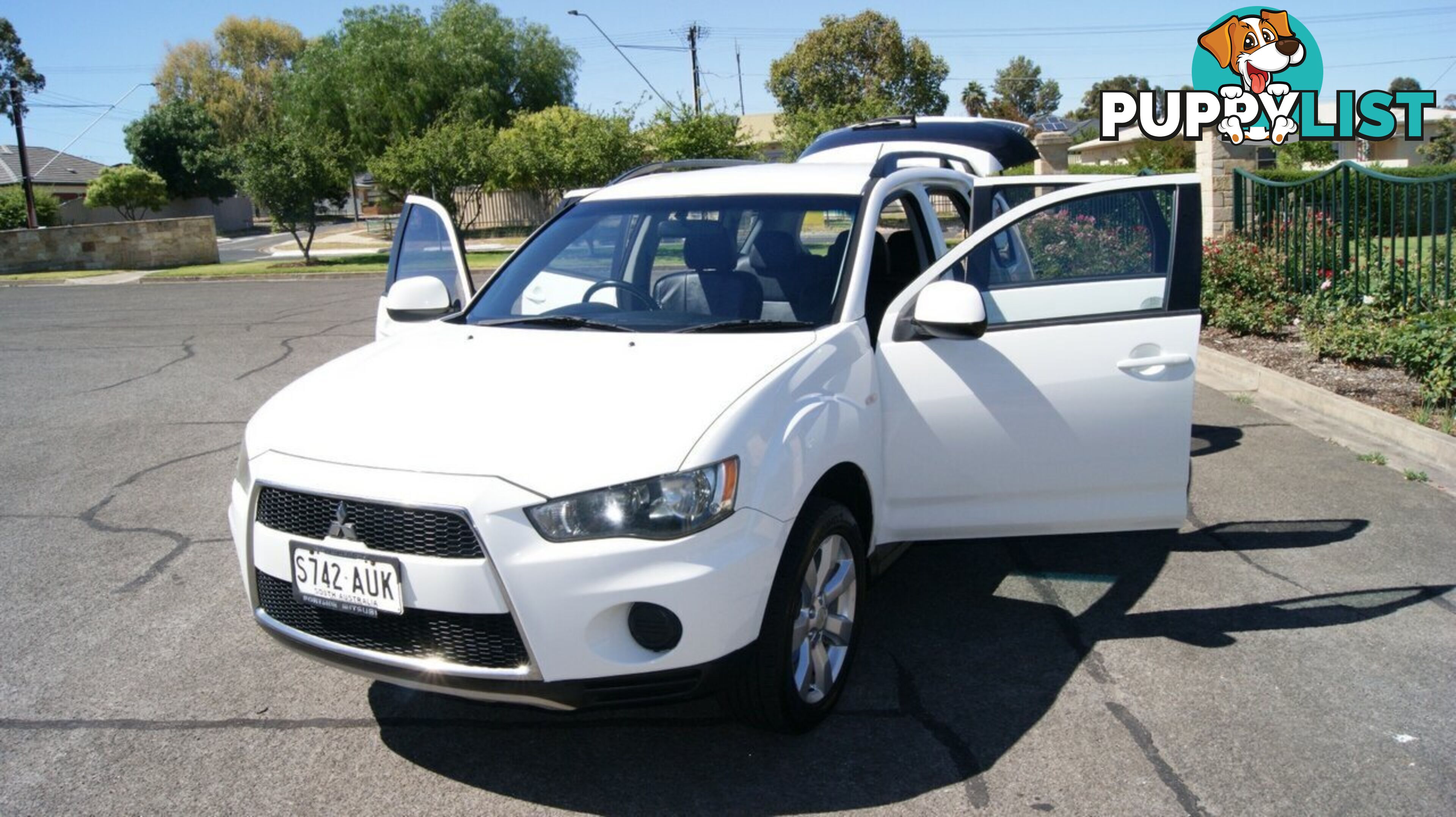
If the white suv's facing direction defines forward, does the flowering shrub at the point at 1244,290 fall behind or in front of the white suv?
behind

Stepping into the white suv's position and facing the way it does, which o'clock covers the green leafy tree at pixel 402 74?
The green leafy tree is roughly at 4 o'clock from the white suv.

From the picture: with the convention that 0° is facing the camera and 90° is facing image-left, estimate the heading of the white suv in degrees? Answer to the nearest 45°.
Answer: approximately 45°

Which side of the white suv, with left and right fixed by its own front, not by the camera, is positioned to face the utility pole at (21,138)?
right

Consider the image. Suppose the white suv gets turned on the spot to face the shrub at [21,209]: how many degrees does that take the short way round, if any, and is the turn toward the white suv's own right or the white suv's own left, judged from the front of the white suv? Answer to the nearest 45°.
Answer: approximately 90° to the white suv's own right

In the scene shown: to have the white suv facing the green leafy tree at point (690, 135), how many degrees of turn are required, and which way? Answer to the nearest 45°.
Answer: approximately 135° to its right

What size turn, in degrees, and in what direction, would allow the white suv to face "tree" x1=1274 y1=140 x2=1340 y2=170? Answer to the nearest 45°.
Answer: approximately 180°

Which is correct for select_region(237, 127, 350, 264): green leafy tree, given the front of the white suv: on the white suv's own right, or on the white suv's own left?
on the white suv's own right

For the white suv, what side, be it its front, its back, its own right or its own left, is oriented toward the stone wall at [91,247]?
right
